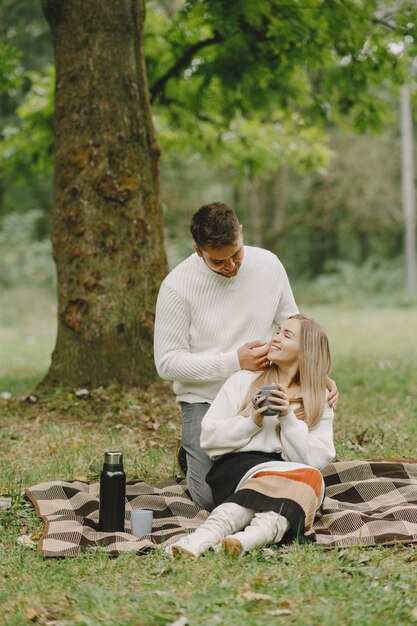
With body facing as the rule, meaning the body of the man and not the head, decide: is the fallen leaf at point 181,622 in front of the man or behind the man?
in front

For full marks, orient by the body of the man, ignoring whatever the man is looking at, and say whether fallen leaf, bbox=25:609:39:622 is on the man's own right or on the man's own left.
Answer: on the man's own right

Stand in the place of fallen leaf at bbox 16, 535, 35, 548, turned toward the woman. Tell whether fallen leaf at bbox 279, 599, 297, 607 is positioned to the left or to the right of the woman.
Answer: right

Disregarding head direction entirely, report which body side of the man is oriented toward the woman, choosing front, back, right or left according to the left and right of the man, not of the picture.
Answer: front

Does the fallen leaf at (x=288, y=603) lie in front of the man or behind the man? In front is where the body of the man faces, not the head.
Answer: in front

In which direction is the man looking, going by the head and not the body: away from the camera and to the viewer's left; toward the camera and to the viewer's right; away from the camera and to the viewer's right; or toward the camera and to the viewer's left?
toward the camera and to the viewer's right

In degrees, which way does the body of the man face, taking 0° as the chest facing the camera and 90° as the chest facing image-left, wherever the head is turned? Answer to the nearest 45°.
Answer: approximately 315°

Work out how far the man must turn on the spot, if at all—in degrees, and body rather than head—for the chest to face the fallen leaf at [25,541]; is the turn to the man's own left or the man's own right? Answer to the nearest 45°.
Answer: approximately 90° to the man's own right
